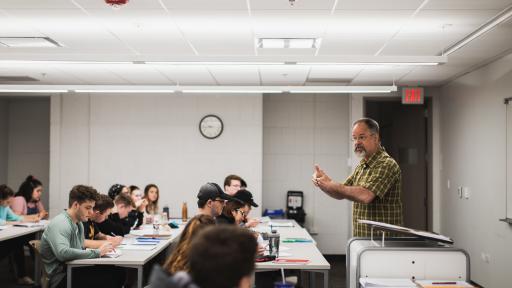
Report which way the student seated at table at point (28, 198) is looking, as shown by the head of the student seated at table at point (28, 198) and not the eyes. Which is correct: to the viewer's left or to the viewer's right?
to the viewer's right

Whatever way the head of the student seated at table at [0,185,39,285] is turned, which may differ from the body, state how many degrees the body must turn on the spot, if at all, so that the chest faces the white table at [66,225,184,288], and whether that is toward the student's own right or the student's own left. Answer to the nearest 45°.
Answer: approximately 90° to the student's own right

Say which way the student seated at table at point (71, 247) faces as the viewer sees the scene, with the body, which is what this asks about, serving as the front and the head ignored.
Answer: to the viewer's right

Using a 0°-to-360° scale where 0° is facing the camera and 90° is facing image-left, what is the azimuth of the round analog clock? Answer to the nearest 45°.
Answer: approximately 0°

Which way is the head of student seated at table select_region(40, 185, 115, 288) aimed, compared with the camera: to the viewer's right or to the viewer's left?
to the viewer's right

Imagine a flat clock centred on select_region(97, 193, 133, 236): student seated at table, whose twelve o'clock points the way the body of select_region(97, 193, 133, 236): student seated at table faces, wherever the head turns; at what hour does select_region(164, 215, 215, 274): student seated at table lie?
select_region(164, 215, 215, 274): student seated at table is roughly at 3 o'clock from select_region(97, 193, 133, 236): student seated at table.

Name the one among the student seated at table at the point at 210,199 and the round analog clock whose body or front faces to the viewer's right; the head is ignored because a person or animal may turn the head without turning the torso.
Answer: the student seated at table

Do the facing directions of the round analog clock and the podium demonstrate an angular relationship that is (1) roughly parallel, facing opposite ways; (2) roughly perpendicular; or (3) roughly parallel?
roughly perpendicular

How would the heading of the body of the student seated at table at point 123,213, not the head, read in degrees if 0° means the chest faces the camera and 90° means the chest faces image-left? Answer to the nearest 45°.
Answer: approximately 270°

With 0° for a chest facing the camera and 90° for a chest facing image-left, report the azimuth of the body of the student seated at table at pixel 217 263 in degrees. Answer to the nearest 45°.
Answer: approximately 225°

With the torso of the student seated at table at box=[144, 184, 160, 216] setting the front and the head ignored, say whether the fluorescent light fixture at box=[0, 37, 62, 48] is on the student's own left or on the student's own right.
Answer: on the student's own right
